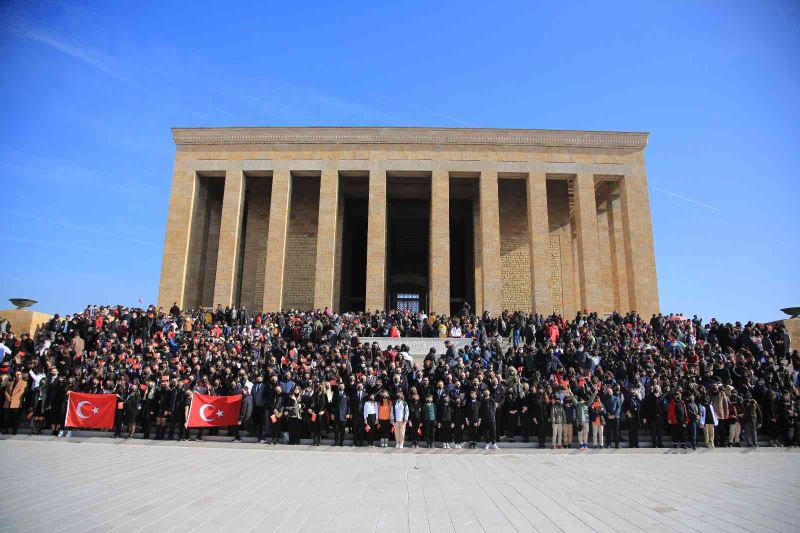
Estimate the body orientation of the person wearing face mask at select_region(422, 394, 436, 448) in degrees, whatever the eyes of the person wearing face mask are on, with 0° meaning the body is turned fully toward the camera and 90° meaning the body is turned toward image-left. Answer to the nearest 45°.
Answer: approximately 0°

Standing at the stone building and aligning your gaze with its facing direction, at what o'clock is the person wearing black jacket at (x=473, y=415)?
The person wearing black jacket is roughly at 12 o'clock from the stone building.

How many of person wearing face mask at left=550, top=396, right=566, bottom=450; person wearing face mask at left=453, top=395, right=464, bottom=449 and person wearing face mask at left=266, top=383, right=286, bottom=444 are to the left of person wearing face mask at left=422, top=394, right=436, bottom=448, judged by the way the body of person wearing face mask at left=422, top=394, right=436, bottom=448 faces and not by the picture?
2

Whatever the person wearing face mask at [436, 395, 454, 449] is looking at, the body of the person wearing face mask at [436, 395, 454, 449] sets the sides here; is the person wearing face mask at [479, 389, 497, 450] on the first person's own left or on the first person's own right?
on the first person's own left

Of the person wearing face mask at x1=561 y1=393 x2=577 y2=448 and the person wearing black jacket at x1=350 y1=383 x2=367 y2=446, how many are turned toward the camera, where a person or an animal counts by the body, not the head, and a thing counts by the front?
2

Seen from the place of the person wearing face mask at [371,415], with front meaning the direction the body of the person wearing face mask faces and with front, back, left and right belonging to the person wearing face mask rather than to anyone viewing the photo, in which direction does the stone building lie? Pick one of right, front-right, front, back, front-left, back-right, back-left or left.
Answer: back

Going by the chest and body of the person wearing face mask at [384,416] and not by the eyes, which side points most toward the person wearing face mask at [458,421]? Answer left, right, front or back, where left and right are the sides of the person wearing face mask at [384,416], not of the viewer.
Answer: left

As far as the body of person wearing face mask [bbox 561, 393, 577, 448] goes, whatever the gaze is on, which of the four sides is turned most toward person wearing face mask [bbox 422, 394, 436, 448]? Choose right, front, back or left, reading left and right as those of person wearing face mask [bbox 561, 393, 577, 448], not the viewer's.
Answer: right

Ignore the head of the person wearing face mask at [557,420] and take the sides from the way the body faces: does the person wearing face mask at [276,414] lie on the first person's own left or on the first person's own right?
on the first person's own right
